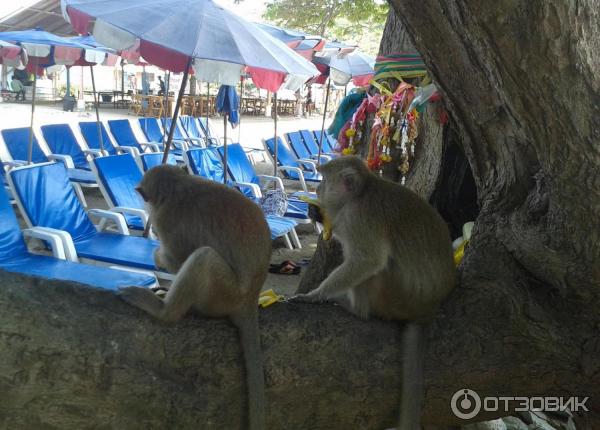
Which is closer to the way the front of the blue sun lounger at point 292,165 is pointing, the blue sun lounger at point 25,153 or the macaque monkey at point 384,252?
the macaque monkey

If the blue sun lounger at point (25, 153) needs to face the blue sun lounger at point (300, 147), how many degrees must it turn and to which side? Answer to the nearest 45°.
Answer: approximately 45° to its left

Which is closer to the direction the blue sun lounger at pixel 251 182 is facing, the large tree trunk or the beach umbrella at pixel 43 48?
the large tree trunk

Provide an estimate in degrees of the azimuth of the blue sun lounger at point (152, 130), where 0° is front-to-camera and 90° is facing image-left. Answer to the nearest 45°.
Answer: approximately 315°

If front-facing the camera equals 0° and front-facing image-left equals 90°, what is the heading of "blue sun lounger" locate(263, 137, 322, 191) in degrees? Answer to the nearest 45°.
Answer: approximately 315°

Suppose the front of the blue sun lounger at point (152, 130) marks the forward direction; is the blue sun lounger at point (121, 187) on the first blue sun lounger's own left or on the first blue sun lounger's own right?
on the first blue sun lounger's own right

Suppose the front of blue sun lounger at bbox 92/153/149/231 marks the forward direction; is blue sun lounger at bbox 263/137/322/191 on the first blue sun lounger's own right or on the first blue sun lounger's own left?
on the first blue sun lounger's own left

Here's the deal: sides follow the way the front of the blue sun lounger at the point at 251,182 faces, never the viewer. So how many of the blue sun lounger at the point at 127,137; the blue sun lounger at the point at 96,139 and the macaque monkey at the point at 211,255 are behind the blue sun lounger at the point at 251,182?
2
